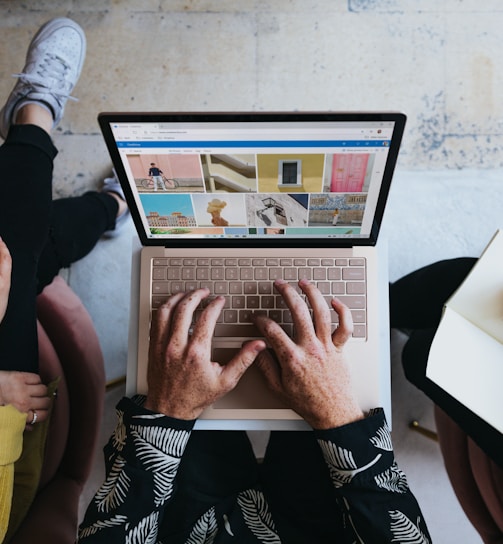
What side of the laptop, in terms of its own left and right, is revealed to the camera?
front
